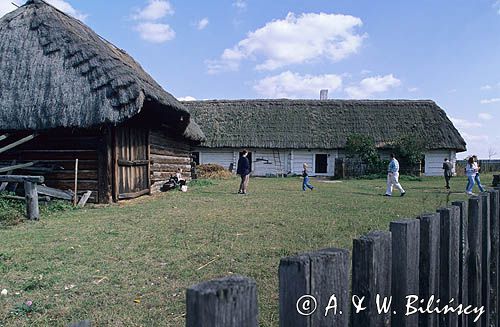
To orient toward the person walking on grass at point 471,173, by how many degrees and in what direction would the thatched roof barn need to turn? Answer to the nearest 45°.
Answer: approximately 45° to its left

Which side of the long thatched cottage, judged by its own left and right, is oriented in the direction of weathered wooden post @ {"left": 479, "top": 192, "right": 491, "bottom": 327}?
front

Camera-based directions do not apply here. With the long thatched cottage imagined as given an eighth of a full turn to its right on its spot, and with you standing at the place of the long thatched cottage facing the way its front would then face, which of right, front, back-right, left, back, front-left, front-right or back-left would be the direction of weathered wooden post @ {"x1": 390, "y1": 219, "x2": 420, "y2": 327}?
front-left

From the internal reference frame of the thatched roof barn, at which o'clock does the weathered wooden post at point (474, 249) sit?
The weathered wooden post is roughly at 1 o'clock from the thatched roof barn.

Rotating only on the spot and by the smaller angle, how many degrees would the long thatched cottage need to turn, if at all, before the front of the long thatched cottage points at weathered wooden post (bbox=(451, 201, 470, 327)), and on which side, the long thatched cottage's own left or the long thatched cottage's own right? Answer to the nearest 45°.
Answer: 0° — it already faces it

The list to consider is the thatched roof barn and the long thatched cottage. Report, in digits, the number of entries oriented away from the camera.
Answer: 0

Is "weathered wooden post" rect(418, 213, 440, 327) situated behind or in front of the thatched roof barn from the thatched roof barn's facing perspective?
in front

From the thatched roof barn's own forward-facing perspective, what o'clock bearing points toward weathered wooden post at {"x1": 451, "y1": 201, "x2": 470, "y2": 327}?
The weathered wooden post is roughly at 1 o'clock from the thatched roof barn.

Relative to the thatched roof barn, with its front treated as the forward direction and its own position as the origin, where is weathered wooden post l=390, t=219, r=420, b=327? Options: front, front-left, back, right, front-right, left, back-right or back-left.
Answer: front-right

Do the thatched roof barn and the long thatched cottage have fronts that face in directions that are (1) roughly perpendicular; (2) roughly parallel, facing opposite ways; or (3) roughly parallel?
roughly perpendicular

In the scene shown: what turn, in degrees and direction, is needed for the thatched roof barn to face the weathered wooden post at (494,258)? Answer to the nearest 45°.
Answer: approximately 45° to its right

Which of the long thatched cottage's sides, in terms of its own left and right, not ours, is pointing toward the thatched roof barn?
front

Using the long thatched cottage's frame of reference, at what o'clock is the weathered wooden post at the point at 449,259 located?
The weathered wooden post is roughly at 12 o'clock from the long thatched cottage.

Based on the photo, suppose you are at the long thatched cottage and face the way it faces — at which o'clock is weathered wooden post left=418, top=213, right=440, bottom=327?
The weathered wooden post is roughly at 12 o'clock from the long thatched cottage.

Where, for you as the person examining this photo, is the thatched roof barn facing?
facing the viewer and to the right of the viewer

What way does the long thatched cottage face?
toward the camera
